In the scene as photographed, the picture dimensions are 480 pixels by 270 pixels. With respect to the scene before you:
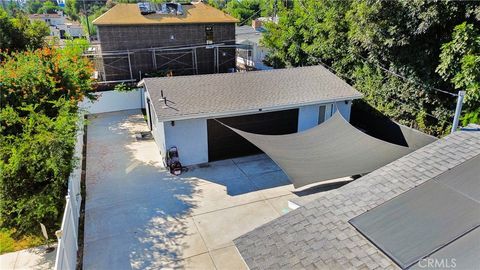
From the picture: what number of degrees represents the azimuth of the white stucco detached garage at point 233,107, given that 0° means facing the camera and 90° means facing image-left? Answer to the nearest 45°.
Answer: approximately 0°

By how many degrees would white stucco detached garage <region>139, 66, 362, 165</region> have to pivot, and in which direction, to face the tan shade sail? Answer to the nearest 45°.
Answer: approximately 45° to its left

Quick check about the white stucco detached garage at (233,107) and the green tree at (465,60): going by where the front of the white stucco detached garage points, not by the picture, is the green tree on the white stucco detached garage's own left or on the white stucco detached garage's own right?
on the white stucco detached garage's own left

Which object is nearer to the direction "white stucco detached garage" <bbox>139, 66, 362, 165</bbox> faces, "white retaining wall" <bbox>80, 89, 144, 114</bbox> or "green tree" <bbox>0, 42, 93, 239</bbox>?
the green tree

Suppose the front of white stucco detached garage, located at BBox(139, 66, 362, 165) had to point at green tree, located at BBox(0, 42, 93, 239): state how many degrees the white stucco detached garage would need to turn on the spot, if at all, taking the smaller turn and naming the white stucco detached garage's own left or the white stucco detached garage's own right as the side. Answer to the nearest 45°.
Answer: approximately 45° to the white stucco detached garage's own right

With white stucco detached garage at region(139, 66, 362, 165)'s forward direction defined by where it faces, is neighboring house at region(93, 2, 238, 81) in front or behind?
behind

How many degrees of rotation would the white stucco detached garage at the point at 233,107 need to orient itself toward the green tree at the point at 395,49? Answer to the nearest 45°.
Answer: approximately 90° to its left

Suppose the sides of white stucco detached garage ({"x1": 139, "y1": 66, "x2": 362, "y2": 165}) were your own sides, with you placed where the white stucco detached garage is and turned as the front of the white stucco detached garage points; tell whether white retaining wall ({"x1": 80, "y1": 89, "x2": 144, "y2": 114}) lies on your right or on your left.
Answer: on your right
